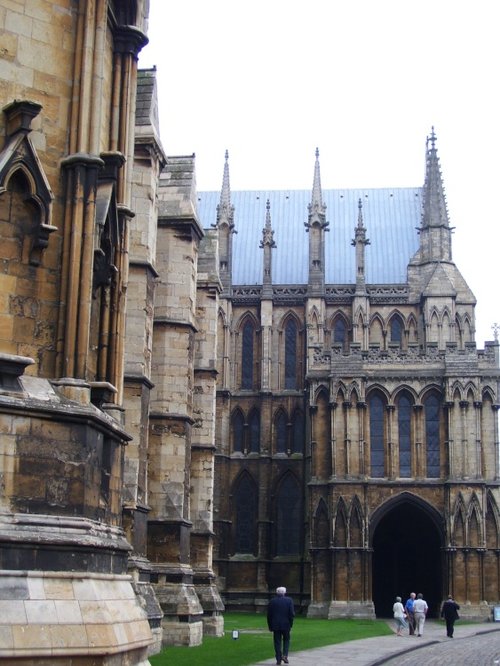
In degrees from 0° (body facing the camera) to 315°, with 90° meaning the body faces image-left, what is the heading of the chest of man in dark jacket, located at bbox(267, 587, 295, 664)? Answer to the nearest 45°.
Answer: approximately 180°

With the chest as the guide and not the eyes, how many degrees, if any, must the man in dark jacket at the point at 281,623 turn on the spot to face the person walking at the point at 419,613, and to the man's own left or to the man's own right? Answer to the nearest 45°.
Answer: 0° — they already face them
